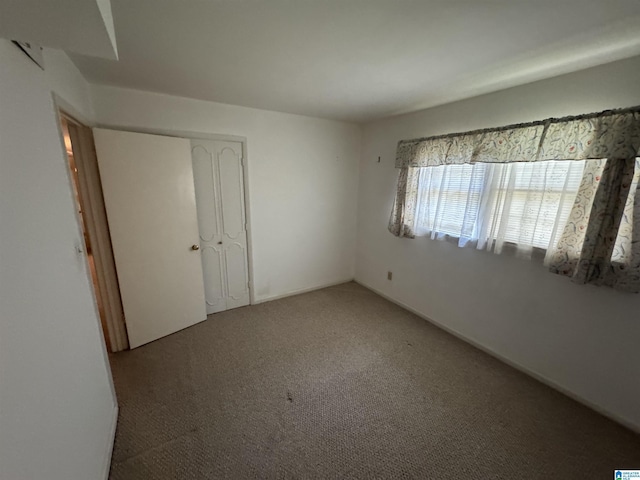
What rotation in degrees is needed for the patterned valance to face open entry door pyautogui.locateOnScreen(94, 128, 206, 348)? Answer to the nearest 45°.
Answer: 0° — it already faces it

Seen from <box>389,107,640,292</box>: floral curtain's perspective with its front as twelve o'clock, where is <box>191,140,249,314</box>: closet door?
The closet door is roughly at 1 o'clock from the floral curtain.

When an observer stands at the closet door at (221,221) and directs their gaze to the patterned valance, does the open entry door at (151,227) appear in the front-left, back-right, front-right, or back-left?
back-right
